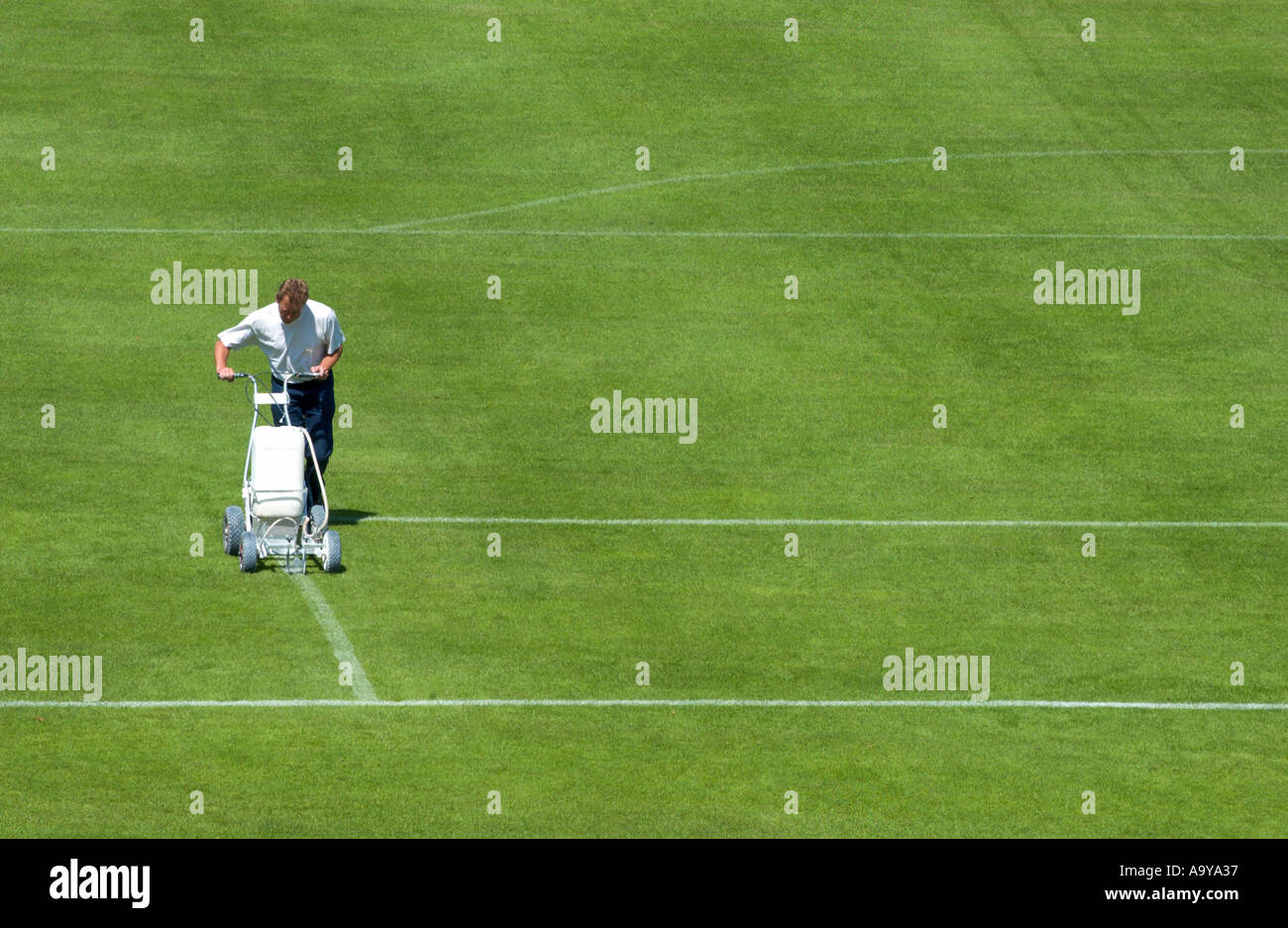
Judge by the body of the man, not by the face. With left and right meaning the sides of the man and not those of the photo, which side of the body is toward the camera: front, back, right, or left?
front
